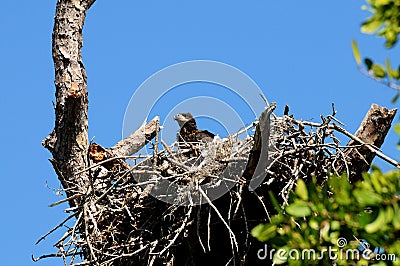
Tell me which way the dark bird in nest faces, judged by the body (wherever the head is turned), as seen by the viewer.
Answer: to the viewer's left

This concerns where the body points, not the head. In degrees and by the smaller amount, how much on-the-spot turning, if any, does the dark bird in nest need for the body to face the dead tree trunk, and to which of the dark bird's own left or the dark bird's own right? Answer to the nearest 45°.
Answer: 0° — it already faces it
